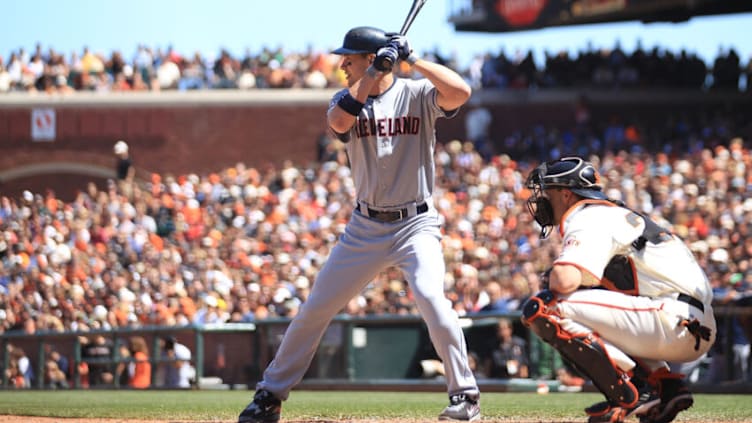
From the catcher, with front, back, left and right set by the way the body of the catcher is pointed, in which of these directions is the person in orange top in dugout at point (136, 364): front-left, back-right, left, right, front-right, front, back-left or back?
front-right

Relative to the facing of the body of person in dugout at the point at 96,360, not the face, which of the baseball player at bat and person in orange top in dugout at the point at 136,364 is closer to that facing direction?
the baseball player at bat

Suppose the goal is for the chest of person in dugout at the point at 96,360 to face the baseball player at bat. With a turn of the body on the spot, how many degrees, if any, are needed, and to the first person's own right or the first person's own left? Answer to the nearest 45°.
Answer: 0° — they already face them

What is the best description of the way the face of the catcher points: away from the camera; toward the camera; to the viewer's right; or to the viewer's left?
to the viewer's left

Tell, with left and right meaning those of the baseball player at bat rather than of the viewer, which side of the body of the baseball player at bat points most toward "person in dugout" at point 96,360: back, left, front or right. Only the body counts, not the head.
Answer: back

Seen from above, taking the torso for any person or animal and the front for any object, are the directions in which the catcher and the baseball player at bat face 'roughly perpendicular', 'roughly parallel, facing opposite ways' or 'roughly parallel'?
roughly perpendicular

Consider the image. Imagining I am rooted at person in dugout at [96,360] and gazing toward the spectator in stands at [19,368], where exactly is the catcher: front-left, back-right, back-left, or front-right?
back-left

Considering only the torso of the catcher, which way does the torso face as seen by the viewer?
to the viewer's left

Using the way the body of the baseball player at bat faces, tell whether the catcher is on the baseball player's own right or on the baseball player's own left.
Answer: on the baseball player's own left

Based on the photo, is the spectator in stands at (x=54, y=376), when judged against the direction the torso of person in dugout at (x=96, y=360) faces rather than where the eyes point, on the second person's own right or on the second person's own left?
on the second person's own right

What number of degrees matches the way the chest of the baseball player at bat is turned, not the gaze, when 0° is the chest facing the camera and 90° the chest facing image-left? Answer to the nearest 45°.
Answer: approximately 0°

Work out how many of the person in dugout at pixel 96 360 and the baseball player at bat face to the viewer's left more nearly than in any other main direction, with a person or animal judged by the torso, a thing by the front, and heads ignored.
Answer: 0

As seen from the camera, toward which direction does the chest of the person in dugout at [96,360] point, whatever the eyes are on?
toward the camera

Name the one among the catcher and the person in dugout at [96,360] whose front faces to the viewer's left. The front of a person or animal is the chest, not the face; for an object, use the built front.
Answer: the catcher

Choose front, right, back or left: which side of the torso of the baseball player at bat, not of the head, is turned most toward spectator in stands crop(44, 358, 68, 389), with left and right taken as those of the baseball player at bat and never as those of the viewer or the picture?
back
